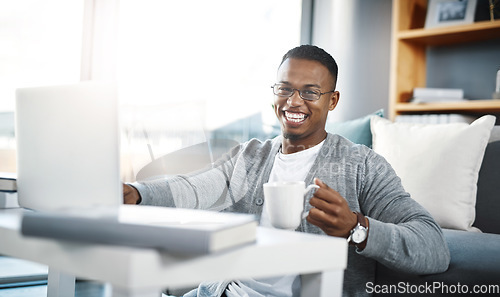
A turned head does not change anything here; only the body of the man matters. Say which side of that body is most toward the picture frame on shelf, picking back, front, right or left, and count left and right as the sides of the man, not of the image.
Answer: back

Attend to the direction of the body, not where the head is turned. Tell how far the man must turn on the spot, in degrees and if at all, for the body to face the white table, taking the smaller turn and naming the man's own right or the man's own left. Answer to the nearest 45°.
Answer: approximately 45° to the man's own left

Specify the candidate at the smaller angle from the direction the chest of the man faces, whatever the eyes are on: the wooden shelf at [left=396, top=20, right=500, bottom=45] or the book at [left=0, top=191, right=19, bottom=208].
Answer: the book

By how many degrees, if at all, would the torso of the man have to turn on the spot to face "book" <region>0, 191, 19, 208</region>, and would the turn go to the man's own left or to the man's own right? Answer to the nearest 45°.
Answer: approximately 45° to the man's own right

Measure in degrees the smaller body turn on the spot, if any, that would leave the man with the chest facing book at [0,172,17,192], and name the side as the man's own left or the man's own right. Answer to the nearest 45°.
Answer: approximately 45° to the man's own right

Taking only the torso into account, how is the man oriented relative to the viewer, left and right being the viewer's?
facing the viewer and to the left of the viewer

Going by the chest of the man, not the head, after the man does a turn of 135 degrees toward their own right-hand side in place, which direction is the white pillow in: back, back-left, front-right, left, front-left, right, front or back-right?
front-right

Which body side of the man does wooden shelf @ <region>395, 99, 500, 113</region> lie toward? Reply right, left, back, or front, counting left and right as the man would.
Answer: back

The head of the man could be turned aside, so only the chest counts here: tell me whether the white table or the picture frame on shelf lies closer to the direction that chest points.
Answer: the white table

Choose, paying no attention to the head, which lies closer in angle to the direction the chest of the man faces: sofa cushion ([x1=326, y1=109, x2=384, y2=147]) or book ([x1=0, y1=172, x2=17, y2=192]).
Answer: the book

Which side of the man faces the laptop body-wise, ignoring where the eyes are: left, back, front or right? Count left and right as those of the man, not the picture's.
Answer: front

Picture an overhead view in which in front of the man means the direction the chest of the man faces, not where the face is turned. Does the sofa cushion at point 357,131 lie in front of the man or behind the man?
behind

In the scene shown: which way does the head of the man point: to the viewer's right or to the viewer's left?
to the viewer's left

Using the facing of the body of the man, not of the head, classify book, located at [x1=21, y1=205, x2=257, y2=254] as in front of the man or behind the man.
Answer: in front

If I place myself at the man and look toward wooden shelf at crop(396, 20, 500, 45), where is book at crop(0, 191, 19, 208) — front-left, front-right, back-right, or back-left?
back-left
